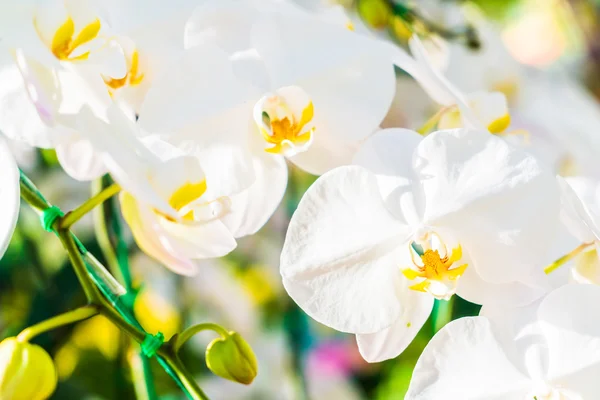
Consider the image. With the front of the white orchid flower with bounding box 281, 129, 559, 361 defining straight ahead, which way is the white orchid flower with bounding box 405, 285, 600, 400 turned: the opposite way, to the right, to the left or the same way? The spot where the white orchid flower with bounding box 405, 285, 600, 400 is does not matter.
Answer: the same way

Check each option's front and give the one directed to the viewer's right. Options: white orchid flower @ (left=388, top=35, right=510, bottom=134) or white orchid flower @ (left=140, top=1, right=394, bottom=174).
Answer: white orchid flower @ (left=388, top=35, right=510, bottom=134)

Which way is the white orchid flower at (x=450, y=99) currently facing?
to the viewer's right

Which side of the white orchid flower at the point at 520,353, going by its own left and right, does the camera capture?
front

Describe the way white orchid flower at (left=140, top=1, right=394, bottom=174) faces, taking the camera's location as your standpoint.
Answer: facing the viewer

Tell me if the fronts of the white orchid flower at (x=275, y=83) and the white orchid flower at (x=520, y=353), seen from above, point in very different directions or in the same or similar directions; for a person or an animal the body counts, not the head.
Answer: same or similar directions
